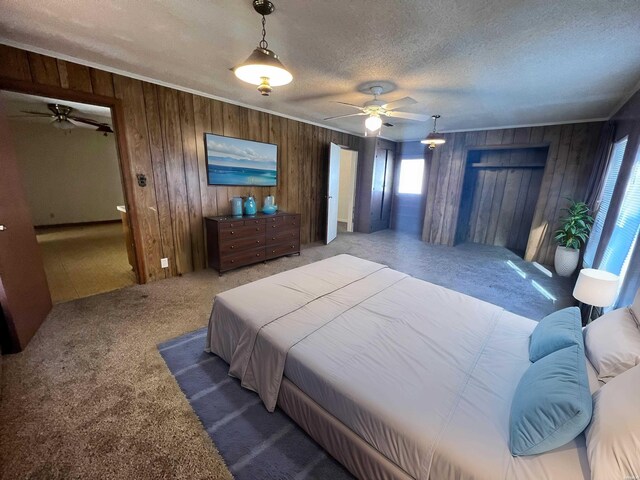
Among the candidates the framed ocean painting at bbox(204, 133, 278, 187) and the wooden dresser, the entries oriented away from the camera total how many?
0

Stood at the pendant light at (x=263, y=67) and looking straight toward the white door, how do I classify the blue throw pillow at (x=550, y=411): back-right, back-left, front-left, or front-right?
back-right

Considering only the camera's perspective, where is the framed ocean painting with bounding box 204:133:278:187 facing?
facing the viewer and to the right of the viewer

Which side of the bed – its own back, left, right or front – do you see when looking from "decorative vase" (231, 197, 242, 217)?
front

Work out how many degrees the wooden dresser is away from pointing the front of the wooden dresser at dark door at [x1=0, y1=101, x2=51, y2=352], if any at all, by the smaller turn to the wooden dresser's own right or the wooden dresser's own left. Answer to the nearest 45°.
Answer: approximately 90° to the wooden dresser's own right

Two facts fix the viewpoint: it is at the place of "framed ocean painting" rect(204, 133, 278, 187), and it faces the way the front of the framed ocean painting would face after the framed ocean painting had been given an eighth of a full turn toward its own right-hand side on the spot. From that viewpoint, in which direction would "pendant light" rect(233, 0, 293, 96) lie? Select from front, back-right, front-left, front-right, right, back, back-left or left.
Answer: front

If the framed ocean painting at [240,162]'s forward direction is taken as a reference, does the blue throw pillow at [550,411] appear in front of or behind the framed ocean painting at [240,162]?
in front

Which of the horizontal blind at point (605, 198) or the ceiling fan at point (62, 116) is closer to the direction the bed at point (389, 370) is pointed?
the ceiling fan

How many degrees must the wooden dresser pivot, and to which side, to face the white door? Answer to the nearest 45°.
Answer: approximately 90° to its left

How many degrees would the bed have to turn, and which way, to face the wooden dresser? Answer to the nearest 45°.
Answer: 0° — it already faces it

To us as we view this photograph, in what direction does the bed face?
facing away from the viewer and to the left of the viewer

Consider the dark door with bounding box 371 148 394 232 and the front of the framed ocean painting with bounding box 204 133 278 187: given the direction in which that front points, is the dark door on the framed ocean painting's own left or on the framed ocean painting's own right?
on the framed ocean painting's own left

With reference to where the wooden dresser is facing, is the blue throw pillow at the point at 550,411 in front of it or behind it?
in front
